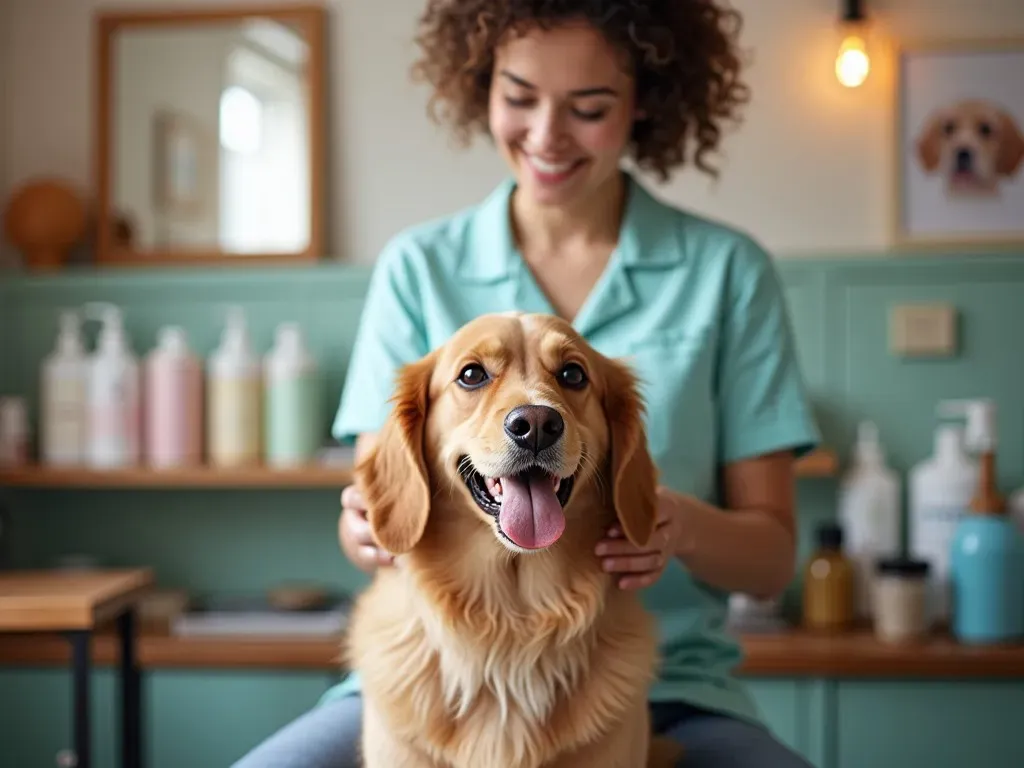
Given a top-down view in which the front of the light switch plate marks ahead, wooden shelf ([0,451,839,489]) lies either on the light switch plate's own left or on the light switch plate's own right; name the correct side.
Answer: on the light switch plate's own right

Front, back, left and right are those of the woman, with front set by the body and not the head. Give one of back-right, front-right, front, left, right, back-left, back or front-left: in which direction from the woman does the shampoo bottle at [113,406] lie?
back-right

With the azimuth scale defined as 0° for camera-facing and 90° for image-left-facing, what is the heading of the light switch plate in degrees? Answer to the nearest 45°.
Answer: approximately 0°

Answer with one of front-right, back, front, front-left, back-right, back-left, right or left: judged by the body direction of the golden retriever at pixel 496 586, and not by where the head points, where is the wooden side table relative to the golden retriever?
back-right

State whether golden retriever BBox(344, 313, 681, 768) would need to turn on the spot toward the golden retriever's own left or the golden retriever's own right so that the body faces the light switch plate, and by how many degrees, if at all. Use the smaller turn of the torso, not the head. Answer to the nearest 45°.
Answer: approximately 135° to the golden retriever's own left

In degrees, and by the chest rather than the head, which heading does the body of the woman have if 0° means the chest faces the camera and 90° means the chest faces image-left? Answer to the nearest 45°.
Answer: approximately 0°
